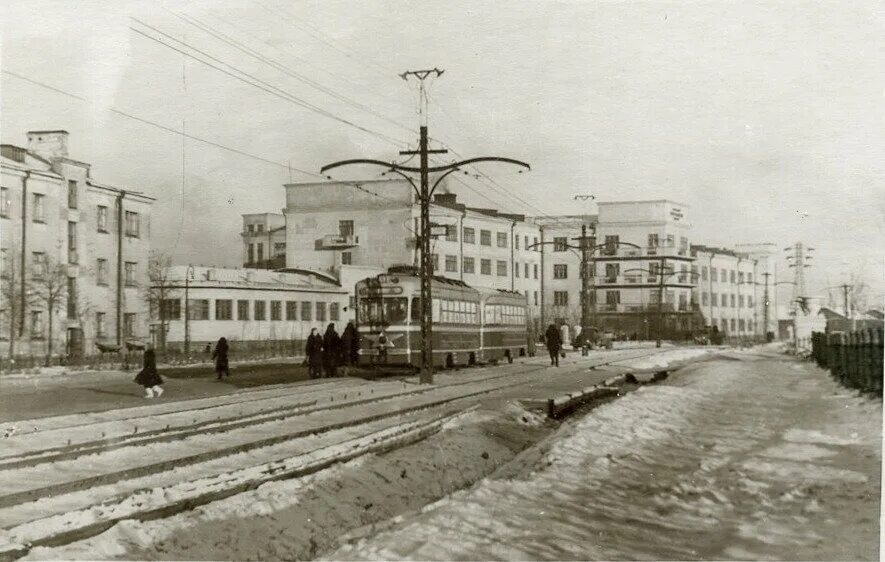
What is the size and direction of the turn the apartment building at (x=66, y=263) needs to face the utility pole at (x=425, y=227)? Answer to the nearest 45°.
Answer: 0° — it already faces it

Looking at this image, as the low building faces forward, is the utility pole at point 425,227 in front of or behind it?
in front

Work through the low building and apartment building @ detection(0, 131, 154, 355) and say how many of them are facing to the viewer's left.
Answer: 0

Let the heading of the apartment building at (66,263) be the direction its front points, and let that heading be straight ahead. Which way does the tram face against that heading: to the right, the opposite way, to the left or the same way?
to the right

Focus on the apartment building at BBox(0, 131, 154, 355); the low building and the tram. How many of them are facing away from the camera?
0

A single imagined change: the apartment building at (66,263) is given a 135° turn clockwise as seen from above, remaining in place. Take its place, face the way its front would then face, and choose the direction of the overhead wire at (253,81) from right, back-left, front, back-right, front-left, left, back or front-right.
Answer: left

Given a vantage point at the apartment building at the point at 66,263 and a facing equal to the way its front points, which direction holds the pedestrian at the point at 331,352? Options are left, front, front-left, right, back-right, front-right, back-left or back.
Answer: front

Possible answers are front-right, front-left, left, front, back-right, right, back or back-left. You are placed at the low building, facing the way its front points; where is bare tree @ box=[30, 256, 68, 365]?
right

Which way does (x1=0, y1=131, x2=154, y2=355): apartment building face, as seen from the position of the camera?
facing the viewer and to the right of the viewer

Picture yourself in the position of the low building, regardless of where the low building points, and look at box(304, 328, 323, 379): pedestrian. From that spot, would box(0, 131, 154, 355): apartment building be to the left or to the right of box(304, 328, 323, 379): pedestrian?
right

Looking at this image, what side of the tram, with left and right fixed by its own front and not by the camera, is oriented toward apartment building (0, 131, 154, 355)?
right

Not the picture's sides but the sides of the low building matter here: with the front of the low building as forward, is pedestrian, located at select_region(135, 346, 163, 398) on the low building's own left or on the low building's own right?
on the low building's own right

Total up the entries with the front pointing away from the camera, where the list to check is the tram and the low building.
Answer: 0

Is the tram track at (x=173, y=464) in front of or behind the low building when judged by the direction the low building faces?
in front

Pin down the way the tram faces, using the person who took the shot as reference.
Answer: facing the viewer and to the left of the viewer

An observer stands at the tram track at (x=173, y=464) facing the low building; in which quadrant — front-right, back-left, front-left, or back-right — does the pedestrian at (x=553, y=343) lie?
front-right

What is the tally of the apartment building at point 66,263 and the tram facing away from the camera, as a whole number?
0

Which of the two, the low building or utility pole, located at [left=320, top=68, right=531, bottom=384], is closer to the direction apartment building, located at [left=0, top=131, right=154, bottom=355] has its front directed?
the utility pole
